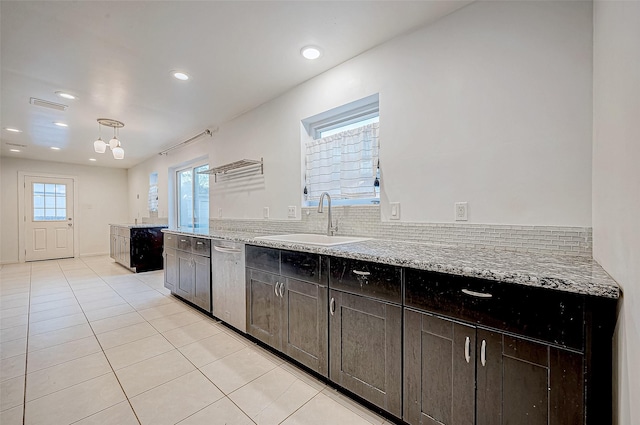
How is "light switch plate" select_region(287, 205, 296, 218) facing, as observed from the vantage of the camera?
facing the viewer and to the left of the viewer

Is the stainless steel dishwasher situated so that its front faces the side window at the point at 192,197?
no

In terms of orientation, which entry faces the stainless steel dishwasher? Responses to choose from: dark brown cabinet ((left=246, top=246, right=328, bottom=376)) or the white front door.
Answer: the white front door

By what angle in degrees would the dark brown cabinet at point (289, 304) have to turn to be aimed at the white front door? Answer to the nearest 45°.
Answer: approximately 90° to its right

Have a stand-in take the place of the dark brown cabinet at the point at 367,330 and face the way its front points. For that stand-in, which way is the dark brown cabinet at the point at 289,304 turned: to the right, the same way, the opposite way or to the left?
the same way

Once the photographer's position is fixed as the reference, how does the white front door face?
facing the viewer

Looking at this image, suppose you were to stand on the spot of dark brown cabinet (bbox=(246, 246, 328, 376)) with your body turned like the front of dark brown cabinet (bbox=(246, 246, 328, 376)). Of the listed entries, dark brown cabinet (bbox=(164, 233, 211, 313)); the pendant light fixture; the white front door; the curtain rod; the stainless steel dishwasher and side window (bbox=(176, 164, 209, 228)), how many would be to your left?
0

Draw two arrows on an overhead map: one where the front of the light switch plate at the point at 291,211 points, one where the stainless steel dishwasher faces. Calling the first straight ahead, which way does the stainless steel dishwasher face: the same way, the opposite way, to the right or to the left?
the same way

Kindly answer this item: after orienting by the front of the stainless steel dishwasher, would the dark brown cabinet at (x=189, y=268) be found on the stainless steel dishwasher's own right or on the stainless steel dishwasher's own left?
on the stainless steel dishwasher's own right

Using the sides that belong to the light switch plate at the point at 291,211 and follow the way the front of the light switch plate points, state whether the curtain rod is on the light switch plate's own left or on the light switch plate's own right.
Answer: on the light switch plate's own right

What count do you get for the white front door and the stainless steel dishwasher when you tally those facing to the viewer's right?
0

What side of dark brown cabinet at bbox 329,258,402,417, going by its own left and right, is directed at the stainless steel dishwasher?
right

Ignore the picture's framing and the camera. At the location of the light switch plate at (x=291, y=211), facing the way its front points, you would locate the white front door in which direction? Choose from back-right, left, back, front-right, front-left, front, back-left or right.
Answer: right

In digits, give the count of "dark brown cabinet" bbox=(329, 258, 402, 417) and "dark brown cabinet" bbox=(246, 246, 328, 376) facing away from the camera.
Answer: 0

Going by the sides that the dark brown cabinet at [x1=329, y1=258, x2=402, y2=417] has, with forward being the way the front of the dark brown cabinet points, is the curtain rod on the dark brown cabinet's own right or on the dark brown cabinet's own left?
on the dark brown cabinet's own right

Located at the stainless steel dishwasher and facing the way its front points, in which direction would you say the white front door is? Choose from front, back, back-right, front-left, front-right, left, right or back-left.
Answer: right
